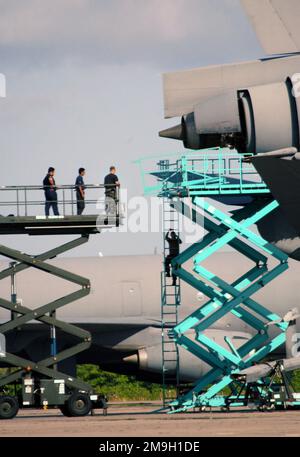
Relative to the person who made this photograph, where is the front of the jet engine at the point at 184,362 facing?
facing to the right of the viewer

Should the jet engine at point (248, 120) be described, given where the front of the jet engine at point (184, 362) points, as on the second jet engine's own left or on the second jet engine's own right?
on the second jet engine's own right

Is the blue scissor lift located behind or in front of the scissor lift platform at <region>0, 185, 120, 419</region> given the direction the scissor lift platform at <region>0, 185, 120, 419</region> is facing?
in front

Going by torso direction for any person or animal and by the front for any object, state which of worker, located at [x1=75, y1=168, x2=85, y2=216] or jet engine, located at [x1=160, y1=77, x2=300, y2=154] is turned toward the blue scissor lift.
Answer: the worker

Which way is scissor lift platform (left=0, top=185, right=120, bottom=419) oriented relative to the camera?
to the viewer's right

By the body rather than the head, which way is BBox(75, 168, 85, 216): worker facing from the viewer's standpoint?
to the viewer's right

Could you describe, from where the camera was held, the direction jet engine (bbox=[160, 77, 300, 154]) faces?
facing to the right of the viewer

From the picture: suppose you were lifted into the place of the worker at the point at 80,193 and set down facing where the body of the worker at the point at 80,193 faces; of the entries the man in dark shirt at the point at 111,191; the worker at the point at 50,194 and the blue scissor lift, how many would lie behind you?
1
